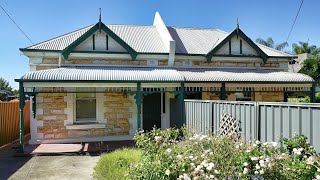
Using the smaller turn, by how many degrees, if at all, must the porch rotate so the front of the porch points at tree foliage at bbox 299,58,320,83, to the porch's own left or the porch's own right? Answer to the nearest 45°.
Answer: approximately 135° to the porch's own left

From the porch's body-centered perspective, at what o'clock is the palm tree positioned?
The palm tree is roughly at 7 o'clock from the porch.

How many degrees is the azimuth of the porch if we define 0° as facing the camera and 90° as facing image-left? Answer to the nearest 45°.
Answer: approximately 0°

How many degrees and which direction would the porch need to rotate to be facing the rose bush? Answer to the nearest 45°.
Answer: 0° — it already faces it

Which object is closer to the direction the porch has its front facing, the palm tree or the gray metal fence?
the gray metal fence

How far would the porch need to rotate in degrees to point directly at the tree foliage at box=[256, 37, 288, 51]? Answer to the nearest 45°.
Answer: approximately 135° to its left
